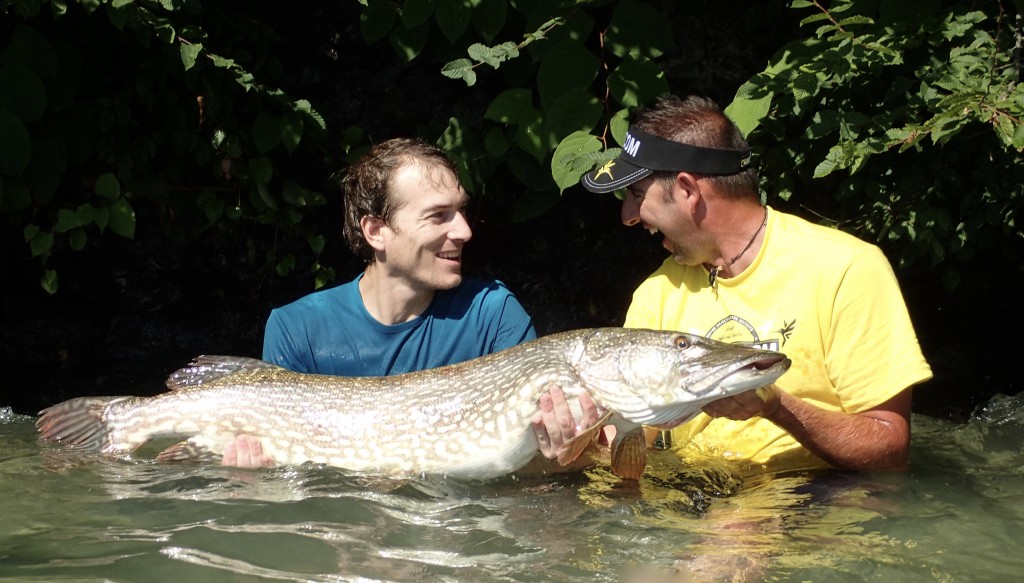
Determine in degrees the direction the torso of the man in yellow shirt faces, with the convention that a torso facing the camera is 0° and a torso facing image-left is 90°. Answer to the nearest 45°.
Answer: approximately 45°

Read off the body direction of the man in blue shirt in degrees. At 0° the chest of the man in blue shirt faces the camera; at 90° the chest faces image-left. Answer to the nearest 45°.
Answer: approximately 0°

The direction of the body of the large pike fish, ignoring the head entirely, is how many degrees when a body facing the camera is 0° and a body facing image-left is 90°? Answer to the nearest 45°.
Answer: approximately 270°
